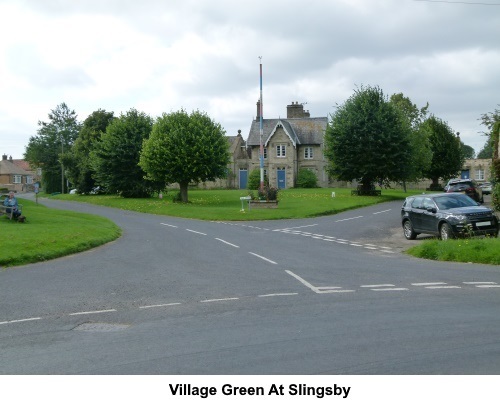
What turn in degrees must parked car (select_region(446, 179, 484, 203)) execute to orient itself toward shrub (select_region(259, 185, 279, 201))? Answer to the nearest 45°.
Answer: approximately 90° to its left

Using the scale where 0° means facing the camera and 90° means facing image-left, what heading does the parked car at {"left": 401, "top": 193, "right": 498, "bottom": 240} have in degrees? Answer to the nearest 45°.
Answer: approximately 315°

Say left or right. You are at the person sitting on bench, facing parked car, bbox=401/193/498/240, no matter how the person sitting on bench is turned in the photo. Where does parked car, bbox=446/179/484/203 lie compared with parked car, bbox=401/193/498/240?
left

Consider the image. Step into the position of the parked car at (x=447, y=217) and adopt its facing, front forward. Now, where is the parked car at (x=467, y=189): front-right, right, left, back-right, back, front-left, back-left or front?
back-left

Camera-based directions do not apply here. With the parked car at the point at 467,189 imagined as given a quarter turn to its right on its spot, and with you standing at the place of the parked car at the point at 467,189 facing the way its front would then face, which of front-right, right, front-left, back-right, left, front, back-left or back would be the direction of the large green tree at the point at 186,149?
back

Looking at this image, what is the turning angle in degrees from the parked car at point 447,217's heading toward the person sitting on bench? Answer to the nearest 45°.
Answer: approximately 135° to its right

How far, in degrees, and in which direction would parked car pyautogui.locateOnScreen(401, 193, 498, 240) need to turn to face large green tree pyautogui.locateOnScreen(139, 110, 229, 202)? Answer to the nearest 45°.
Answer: approximately 180°

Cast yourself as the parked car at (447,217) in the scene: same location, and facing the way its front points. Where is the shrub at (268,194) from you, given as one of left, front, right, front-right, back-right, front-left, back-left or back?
back
